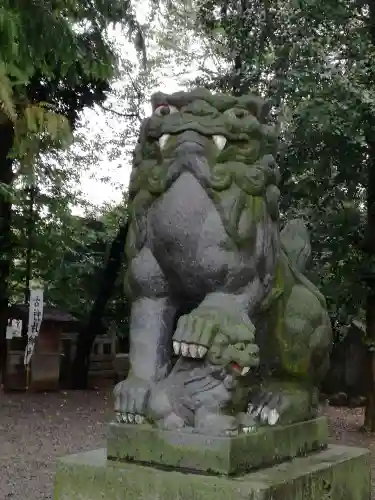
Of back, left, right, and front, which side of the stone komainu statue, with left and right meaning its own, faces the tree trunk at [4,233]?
right

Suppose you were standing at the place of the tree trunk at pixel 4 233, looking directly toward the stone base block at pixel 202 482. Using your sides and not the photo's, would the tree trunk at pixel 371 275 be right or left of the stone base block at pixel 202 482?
left

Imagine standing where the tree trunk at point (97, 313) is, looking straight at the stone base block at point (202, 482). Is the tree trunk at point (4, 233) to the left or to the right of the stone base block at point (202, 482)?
right

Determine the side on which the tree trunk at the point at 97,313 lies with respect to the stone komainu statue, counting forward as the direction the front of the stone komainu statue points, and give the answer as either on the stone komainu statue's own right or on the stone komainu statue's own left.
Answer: on the stone komainu statue's own right

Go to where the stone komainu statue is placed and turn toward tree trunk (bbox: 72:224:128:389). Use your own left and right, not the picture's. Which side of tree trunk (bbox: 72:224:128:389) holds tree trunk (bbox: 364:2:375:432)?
right

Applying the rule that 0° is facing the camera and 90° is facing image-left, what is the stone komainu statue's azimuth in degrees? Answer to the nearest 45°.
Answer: approximately 45°

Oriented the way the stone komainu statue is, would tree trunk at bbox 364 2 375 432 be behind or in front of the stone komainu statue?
behind
